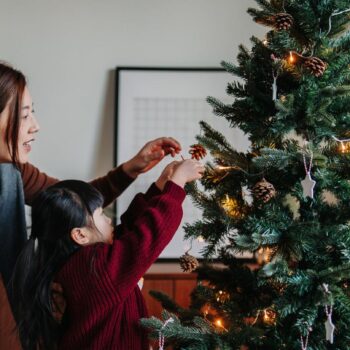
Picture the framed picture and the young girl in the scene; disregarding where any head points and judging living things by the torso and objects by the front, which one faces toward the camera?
the framed picture

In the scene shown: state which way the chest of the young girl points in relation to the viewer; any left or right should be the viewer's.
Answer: facing to the right of the viewer

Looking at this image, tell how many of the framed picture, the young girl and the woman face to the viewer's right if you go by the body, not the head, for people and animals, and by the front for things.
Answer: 2

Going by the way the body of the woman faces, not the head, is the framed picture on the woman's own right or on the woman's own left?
on the woman's own left

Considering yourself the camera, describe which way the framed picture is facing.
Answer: facing the viewer

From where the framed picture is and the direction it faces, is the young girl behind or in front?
in front

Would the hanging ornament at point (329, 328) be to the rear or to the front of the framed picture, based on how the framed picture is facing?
to the front

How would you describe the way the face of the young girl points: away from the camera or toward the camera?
away from the camera

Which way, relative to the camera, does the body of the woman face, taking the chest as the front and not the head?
to the viewer's right

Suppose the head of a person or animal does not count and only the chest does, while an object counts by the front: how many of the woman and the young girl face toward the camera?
0

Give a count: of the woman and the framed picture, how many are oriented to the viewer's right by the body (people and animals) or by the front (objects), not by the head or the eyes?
1
